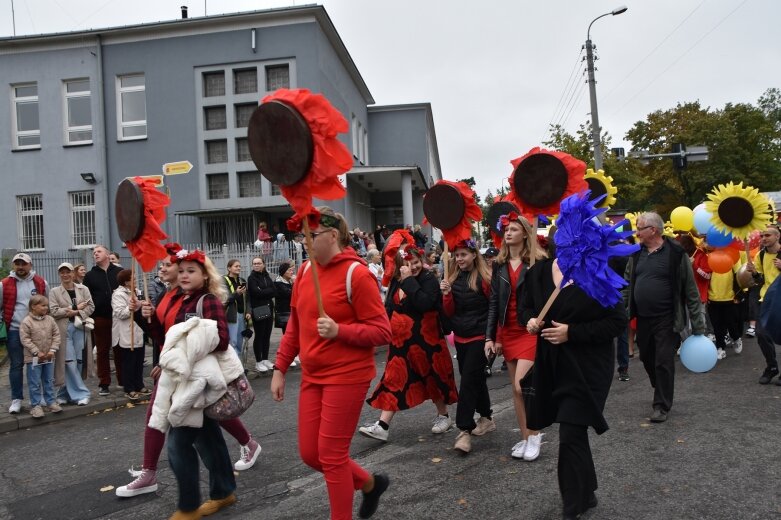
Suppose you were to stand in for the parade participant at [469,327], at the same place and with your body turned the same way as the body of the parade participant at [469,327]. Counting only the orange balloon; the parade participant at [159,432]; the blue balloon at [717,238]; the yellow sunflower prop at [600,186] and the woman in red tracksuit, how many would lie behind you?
3

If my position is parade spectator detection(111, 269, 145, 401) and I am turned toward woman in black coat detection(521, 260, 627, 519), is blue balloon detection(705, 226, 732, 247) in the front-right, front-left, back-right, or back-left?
front-left

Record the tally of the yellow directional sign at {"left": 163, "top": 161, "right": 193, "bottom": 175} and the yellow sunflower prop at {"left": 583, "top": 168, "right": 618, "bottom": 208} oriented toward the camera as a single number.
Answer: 2

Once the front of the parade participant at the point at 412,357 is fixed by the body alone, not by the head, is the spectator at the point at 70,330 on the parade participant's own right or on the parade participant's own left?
on the parade participant's own right

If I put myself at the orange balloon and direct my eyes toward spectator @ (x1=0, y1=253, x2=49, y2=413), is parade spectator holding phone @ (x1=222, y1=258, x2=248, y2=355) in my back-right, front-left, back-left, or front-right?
front-right

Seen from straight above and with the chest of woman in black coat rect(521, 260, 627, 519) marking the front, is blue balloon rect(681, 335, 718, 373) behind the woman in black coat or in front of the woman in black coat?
behind

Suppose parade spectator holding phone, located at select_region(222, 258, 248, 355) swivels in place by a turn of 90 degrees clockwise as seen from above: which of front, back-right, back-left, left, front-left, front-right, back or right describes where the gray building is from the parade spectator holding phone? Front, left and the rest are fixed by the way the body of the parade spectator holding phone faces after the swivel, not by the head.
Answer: back-right

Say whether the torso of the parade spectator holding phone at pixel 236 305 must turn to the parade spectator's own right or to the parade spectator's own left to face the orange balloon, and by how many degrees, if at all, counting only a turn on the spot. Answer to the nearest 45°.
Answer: approximately 45° to the parade spectator's own left

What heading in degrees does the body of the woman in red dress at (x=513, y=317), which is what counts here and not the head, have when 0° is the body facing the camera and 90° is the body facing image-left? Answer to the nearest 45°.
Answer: approximately 45°

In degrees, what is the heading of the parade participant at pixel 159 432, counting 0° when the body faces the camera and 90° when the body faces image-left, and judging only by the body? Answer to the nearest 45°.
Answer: approximately 45°

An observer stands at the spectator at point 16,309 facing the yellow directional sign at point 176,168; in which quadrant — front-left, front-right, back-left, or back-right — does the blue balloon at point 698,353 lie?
front-right

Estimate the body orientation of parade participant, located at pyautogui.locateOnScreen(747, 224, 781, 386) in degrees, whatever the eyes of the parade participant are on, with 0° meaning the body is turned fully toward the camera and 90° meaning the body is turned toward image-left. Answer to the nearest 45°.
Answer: approximately 45°

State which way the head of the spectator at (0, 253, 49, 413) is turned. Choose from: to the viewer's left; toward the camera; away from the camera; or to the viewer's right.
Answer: toward the camera

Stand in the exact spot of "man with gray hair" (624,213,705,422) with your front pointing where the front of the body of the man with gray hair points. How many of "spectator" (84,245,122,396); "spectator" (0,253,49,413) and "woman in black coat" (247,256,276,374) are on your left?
0

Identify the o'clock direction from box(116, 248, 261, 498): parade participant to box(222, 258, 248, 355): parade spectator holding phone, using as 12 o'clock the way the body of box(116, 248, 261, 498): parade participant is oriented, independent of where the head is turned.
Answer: box(222, 258, 248, 355): parade spectator holding phone is roughly at 5 o'clock from box(116, 248, 261, 498): parade participant.

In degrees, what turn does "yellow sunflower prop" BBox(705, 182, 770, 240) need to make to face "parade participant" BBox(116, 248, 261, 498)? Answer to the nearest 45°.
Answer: approximately 45° to its right

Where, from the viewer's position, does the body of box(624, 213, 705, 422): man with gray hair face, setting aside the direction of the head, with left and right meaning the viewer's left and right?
facing the viewer and to the left of the viewer

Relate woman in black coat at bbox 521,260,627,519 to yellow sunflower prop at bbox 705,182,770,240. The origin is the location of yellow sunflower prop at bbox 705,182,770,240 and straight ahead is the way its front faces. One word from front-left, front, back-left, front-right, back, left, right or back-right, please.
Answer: front

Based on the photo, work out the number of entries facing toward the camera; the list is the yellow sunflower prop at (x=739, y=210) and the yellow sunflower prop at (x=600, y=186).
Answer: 2

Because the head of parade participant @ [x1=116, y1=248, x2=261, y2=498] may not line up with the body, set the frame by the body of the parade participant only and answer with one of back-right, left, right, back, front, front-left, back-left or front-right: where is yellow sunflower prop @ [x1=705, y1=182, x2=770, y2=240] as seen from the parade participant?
back-left

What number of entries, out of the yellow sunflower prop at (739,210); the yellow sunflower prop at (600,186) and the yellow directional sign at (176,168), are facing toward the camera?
3
